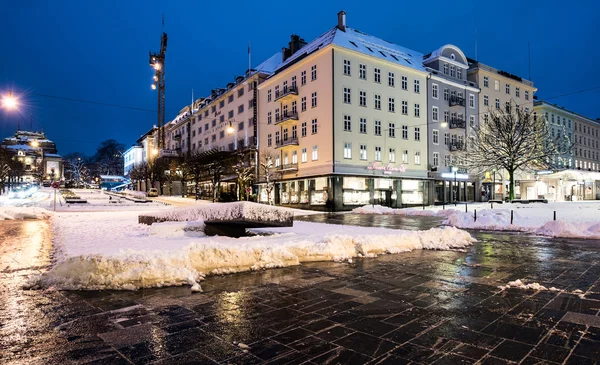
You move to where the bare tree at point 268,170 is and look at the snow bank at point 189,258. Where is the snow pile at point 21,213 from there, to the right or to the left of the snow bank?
right
